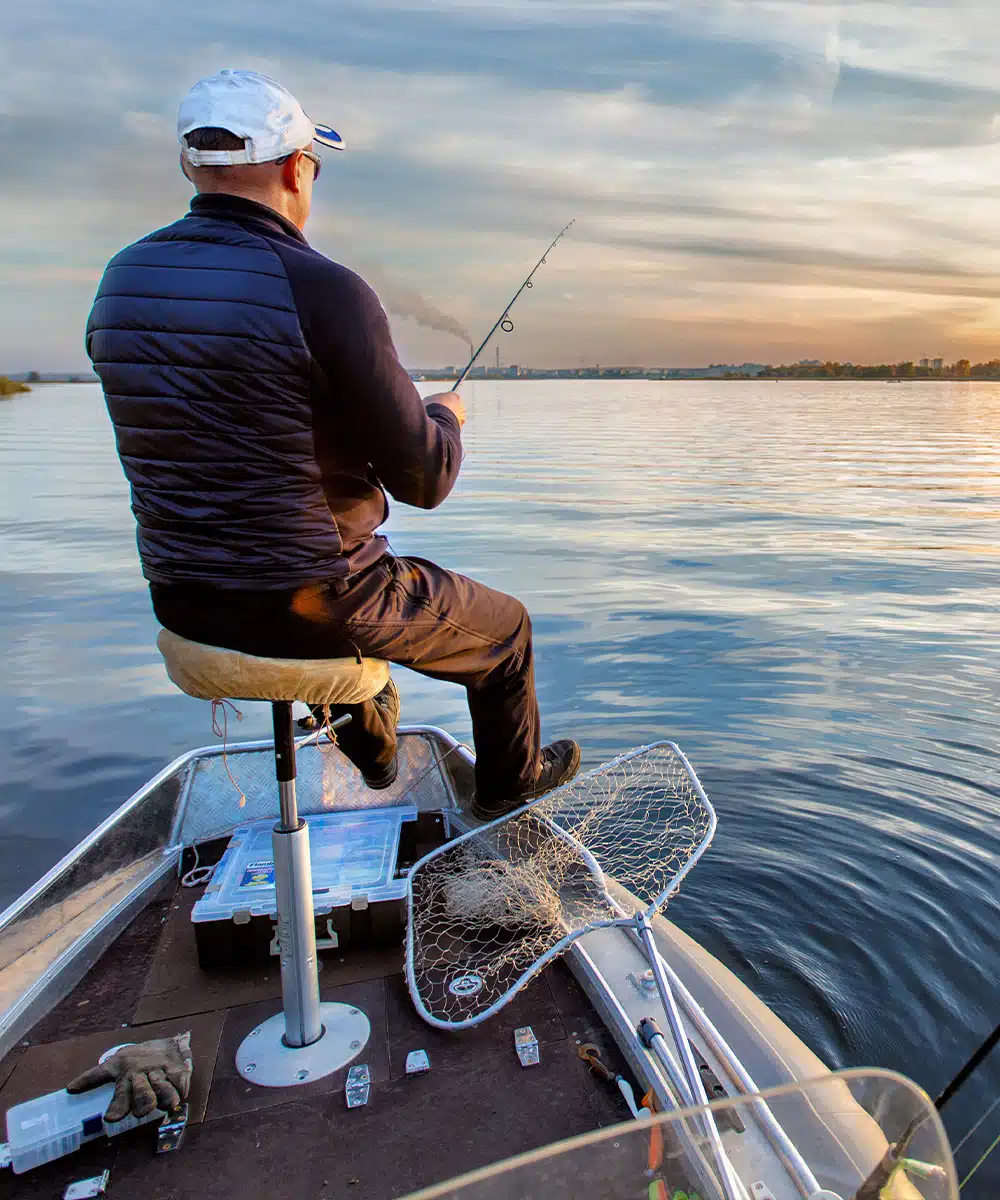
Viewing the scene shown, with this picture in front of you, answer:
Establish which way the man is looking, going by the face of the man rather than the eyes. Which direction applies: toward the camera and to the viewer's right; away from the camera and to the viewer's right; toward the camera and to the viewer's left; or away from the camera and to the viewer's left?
away from the camera and to the viewer's right

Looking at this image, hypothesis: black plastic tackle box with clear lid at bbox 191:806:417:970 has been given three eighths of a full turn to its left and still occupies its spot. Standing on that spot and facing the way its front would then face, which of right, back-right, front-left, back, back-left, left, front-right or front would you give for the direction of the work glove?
back

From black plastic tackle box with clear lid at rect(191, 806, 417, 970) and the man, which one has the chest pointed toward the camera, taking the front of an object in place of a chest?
the black plastic tackle box with clear lid

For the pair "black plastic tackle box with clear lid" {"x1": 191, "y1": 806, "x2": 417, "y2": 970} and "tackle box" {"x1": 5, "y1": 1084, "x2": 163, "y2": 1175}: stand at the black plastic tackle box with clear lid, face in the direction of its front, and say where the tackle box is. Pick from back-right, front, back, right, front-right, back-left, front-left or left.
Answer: front-right

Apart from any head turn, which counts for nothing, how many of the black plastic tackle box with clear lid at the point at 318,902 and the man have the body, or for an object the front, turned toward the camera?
1

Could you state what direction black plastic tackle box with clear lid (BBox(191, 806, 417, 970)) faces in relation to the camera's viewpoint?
facing the viewer
